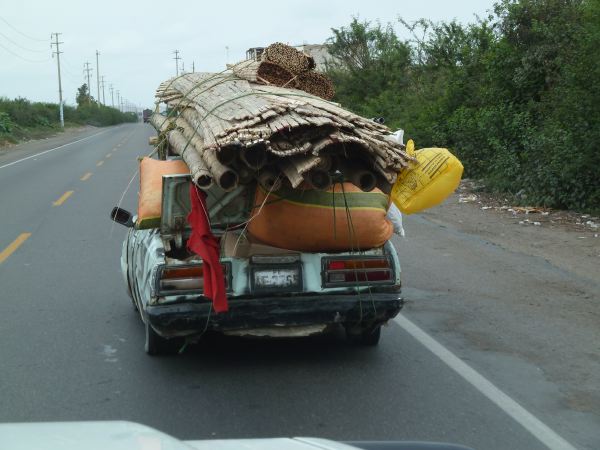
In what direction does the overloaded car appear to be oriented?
away from the camera
